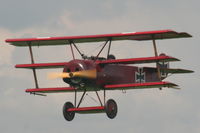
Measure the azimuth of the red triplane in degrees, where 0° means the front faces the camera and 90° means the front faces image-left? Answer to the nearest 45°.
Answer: approximately 45°
